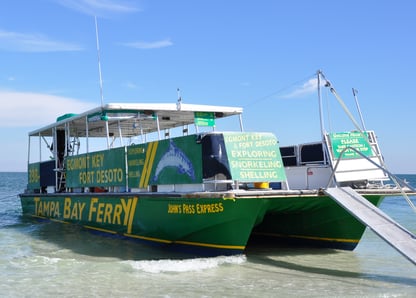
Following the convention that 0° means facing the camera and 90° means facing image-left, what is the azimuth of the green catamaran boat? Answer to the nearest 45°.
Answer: approximately 315°
